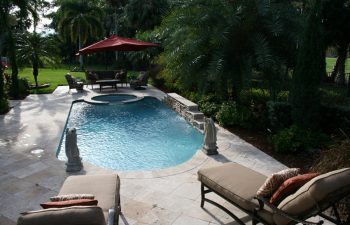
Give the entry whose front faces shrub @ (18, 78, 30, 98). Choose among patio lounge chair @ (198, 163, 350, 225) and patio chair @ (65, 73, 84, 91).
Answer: the patio lounge chair

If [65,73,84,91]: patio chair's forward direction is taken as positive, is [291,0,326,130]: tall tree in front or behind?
in front

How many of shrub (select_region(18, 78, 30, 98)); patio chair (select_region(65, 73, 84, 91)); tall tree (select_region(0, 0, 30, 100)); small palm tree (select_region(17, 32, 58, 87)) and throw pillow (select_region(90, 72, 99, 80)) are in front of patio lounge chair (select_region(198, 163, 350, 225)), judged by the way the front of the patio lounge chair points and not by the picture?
5

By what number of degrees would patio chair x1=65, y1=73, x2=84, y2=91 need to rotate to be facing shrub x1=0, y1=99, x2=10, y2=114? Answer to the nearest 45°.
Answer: approximately 90° to its right

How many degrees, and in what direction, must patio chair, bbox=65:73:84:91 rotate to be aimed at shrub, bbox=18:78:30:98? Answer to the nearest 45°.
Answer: approximately 135° to its right

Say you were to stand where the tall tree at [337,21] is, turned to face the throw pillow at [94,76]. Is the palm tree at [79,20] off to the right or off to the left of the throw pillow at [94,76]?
right

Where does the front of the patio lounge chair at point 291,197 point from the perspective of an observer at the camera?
facing away from the viewer and to the left of the viewer

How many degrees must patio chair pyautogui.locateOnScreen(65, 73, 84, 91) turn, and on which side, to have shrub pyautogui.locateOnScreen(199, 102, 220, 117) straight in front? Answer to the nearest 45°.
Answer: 0° — it already faces it

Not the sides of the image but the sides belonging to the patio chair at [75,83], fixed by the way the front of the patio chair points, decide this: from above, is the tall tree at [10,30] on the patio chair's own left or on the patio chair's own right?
on the patio chair's own right

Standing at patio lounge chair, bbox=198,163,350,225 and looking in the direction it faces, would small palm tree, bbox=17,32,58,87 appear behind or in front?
in front

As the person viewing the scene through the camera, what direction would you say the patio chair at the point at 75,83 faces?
facing the viewer and to the right of the viewer

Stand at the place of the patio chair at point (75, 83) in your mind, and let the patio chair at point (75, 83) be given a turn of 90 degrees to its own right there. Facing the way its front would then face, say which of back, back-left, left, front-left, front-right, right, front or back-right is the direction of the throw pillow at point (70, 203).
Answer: front-left

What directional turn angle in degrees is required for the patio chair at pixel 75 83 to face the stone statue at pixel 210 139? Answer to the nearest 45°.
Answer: approximately 45° to its right

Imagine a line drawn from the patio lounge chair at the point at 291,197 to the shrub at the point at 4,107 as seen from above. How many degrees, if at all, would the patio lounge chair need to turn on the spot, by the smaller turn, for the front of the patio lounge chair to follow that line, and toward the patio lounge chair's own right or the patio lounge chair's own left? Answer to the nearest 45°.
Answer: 0° — it already faces it

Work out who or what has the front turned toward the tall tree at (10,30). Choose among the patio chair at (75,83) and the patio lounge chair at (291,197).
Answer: the patio lounge chair

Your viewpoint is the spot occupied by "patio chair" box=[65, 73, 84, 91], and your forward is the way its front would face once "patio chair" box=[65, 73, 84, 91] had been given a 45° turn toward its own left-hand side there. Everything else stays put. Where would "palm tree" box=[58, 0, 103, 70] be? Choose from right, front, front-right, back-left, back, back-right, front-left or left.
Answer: left

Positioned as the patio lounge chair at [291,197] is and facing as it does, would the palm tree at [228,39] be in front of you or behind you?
in front

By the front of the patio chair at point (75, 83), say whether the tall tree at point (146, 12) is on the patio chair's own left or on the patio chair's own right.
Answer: on the patio chair's own left

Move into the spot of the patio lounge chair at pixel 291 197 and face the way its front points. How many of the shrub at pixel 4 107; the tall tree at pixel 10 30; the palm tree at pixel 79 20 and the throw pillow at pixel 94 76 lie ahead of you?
4
